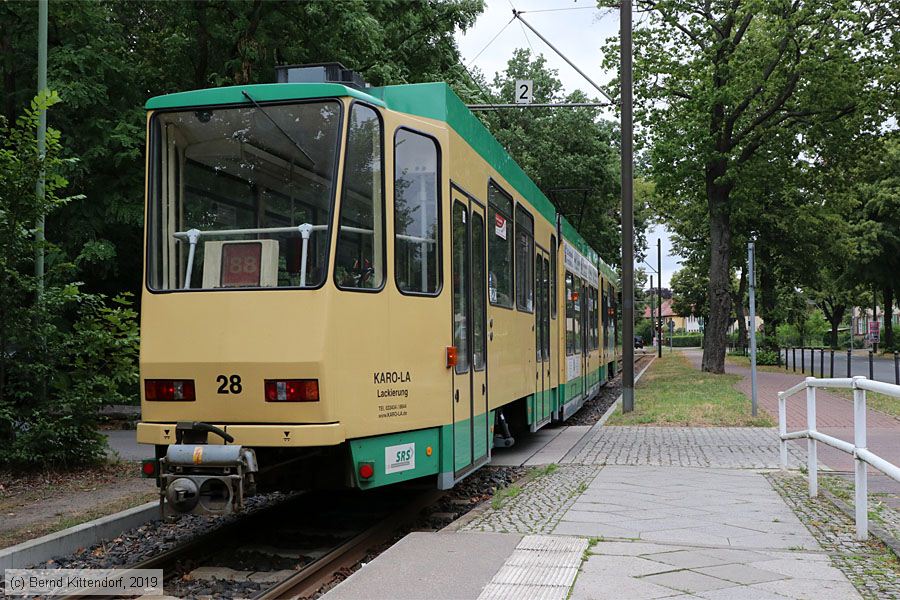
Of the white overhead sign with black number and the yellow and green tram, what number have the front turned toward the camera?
1

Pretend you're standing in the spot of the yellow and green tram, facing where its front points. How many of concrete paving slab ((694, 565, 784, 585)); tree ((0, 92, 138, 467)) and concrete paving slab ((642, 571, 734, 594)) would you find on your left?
1

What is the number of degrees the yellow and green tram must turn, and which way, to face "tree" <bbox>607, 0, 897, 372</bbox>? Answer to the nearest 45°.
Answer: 0° — it already faces it

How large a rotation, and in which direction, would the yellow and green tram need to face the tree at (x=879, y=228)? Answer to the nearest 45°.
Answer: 0° — it already faces it

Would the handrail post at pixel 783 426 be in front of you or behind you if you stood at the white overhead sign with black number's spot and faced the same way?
in front

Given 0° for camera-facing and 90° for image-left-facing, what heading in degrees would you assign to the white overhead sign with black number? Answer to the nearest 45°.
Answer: approximately 0°

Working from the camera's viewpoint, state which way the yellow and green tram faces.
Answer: facing away from the viewer and to the right of the viewer

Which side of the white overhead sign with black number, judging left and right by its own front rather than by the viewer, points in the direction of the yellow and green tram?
front

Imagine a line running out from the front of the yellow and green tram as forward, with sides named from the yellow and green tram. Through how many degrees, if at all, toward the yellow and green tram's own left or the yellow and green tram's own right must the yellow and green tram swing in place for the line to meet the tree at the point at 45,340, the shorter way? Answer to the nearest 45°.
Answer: approximately 90° to the yellow and green tram's own left

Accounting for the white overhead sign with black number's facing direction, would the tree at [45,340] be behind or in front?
in front

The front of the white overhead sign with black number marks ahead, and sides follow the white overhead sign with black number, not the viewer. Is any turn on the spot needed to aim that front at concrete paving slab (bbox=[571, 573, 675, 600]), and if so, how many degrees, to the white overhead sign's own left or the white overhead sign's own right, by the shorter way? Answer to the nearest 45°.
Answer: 0° — it already faces it

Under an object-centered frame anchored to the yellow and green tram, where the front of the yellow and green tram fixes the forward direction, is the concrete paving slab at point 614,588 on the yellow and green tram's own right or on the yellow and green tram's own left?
on the yellow and green tram's own right
